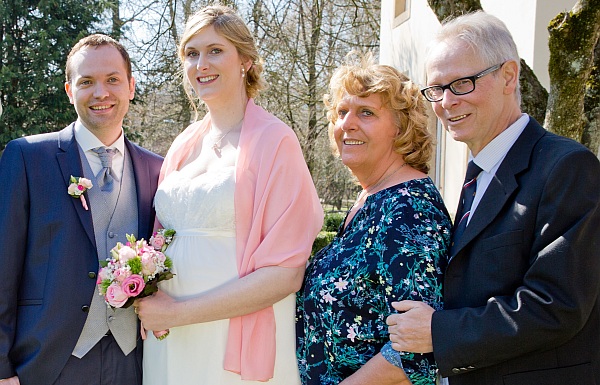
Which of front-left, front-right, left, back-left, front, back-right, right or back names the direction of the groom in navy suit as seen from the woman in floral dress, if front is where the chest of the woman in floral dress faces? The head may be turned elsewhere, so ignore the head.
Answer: front-right

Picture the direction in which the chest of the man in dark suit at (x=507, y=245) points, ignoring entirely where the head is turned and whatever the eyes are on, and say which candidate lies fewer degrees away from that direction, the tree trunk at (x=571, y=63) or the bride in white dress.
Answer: the bride in white dress

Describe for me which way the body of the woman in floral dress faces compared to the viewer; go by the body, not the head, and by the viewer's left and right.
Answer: facing the viewer and to the left of the viewer

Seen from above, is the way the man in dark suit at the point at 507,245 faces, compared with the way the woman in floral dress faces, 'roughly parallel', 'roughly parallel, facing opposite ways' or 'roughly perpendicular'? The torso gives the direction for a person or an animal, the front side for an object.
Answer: roughly parallel

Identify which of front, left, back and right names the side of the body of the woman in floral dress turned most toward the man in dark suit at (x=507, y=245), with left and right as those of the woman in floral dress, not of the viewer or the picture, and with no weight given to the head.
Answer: left

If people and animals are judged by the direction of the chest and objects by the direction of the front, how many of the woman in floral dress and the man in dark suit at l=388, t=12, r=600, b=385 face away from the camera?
0

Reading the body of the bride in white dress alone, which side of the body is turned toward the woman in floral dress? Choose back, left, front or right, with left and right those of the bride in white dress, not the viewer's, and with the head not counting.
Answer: left

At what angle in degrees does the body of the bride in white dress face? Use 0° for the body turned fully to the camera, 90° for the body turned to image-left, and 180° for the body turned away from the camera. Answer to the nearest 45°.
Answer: approximately 45°

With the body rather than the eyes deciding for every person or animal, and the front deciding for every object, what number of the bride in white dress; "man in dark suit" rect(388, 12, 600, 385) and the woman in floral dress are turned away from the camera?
0

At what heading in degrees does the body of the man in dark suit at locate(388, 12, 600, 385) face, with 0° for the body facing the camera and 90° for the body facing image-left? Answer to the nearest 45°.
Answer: approximately 45°
